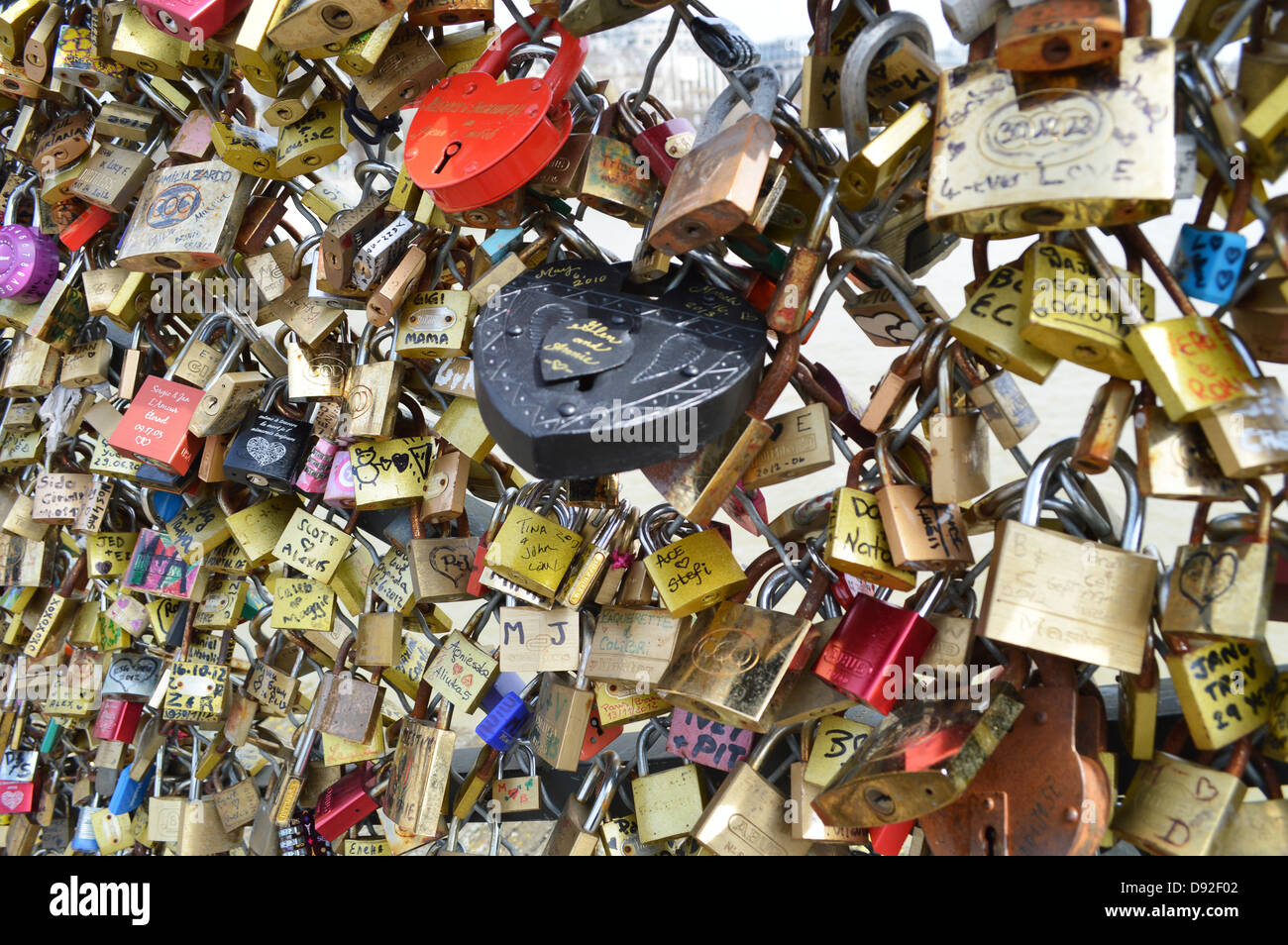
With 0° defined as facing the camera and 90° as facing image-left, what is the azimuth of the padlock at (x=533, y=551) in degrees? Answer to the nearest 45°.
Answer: approximately 0°

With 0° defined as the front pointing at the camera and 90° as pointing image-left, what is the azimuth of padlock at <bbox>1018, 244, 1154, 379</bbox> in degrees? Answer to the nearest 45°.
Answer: approximately 0°
